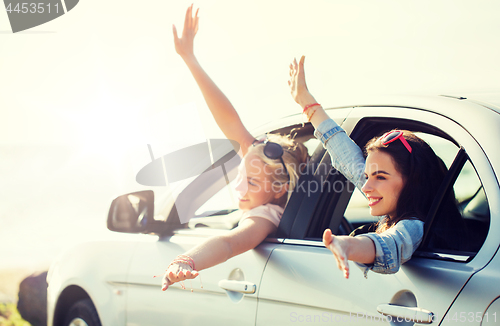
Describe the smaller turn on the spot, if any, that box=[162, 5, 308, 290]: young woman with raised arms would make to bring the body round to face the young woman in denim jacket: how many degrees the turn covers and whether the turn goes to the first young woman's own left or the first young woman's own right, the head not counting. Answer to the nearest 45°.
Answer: approximately 135° to the first young woman's own left

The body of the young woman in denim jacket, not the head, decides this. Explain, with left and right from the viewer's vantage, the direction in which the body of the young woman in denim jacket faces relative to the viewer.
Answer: facing to the left of the viewer

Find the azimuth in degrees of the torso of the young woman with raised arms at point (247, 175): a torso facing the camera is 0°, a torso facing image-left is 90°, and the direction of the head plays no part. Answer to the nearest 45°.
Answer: approximately 90°

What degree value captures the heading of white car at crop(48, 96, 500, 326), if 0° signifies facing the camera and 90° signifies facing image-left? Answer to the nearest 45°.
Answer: approximately 135°
